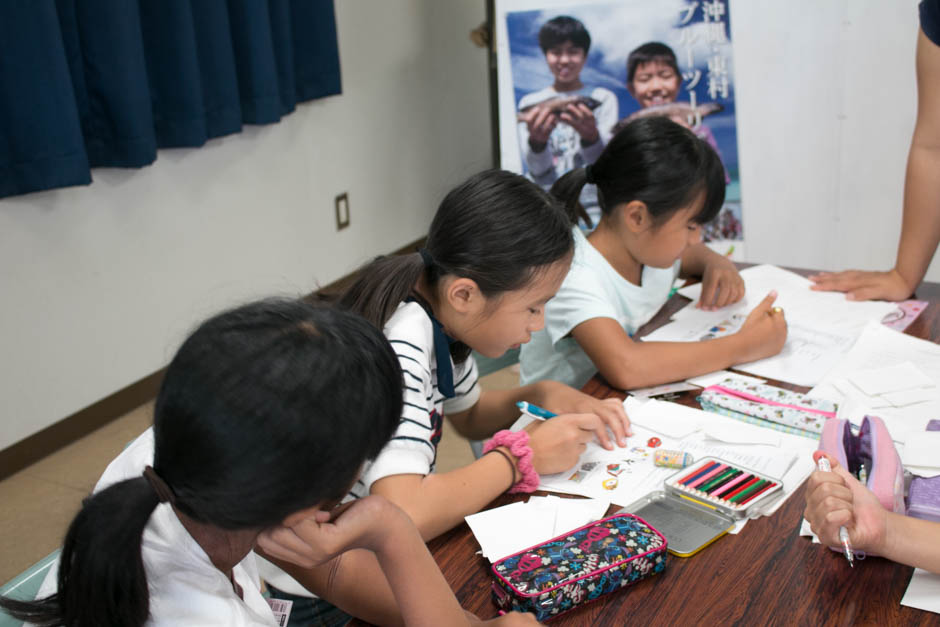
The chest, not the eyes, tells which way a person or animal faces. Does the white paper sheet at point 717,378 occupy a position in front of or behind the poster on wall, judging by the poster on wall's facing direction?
in front

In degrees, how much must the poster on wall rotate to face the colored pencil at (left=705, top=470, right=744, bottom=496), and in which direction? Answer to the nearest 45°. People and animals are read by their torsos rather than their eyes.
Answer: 0° — it already faces it

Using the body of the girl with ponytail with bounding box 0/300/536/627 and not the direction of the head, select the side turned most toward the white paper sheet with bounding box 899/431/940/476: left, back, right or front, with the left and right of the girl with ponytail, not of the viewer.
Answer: front

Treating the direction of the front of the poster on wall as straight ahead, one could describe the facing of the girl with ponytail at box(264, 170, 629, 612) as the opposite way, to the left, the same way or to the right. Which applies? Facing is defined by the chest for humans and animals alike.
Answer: to the left

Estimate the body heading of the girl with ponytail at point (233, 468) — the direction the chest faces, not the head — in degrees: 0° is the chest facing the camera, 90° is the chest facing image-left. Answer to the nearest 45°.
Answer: approximately 270°

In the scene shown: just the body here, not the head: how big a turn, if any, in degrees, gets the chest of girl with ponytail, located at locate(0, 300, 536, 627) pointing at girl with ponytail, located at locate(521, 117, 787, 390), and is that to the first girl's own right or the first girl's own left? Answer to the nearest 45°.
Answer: approximately 45° to the first girl's own left

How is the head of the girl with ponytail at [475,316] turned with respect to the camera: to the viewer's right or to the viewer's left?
to the viewer's right

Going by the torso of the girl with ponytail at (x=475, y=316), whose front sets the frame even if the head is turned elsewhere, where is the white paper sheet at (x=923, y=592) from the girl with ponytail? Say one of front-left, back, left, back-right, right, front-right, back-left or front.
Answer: front-right

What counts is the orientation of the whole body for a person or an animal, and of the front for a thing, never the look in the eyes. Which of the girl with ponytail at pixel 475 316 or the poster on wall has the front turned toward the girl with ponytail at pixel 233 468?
the poster on wall

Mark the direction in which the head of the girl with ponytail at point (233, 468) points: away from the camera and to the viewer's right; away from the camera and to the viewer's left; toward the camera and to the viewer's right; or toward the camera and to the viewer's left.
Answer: away from the camera and to the viewer's right

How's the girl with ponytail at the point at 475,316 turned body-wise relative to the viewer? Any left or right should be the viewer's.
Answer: facing to the right of the viewer
